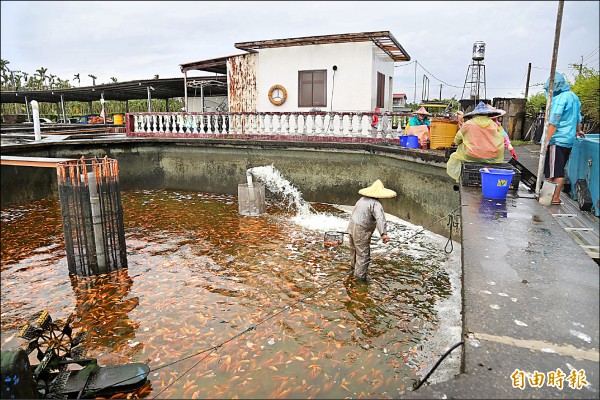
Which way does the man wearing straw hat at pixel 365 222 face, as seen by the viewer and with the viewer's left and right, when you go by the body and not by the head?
facing away from the viewer and to the right of the viewer

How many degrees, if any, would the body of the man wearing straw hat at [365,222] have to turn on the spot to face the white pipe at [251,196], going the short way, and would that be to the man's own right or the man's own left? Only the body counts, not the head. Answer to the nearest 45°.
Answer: approximately 90° to the man's own left

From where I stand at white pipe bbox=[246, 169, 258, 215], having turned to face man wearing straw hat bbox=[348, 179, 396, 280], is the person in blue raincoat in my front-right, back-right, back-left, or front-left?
front-left

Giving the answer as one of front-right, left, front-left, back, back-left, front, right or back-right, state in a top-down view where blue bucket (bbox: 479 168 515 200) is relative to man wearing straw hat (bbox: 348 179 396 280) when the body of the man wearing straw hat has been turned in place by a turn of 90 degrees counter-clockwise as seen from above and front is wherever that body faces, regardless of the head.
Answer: back-right

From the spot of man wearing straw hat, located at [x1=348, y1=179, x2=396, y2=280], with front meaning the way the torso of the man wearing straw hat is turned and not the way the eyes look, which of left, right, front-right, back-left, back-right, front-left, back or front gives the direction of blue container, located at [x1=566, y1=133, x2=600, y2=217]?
front-right

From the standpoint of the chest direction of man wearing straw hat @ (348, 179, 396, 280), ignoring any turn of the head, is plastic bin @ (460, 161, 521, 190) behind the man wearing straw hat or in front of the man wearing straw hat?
in front

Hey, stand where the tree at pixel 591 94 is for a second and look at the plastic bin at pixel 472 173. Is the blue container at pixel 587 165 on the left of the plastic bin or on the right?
left

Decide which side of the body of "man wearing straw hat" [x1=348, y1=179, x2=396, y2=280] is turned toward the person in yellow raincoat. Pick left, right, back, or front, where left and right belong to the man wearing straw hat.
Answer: front
